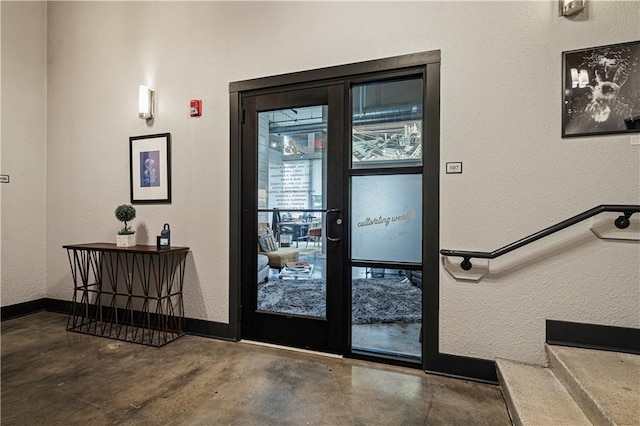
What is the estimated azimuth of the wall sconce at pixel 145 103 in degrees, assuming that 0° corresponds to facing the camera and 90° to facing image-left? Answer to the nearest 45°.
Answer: approximately 45°

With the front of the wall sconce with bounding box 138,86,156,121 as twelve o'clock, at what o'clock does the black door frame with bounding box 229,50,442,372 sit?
The black door frame is roughly at 9 o'clock from the wall sconce.

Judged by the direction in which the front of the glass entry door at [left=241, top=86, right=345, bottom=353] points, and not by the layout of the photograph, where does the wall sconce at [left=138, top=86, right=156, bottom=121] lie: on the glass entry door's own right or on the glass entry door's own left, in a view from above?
on the glass entry door's own right

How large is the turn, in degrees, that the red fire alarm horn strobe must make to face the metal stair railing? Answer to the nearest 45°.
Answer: approximately 90° to its left

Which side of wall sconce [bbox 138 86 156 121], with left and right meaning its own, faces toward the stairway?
left

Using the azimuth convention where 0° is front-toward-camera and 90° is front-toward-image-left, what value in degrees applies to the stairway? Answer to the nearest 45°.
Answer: approximately 90°

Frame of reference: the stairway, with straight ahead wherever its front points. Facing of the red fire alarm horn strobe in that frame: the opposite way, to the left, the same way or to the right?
to the left
